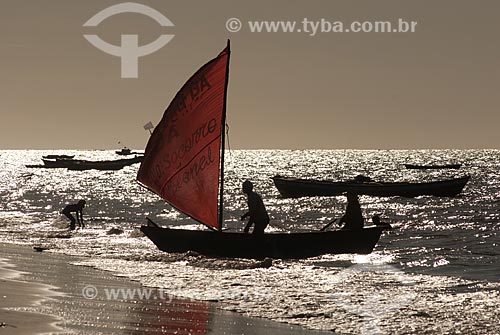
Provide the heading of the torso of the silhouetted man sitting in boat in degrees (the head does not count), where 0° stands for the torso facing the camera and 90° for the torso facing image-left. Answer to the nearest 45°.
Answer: approximately 90°

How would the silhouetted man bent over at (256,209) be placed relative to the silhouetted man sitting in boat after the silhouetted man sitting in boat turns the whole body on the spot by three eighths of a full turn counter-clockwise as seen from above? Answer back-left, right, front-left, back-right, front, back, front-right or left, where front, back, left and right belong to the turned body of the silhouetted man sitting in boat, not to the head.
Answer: right

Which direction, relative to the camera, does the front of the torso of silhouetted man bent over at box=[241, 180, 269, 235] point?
to the viewer's left

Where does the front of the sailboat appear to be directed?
to the viewer's left
